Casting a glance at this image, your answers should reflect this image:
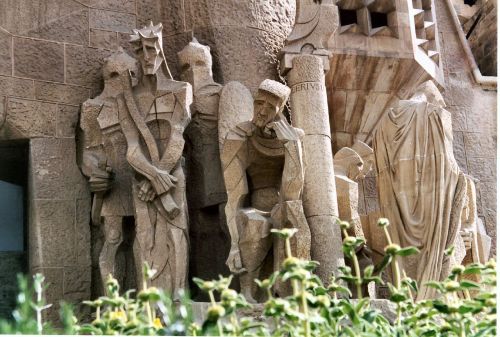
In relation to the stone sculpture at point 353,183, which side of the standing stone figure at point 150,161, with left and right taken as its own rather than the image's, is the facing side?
left

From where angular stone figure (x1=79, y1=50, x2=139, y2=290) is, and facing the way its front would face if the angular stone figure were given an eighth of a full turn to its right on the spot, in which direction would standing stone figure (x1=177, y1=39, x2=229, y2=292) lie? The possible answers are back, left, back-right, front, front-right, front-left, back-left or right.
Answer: left

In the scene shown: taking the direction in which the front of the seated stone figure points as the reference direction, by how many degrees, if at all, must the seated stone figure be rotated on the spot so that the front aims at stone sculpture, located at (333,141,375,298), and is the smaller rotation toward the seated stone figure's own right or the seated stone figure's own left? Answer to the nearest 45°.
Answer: approximately 135° to the seated stone figure's own left

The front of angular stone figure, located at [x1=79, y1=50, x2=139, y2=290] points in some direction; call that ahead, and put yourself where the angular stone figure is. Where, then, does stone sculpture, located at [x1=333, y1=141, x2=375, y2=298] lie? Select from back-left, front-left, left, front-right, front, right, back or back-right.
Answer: front-left

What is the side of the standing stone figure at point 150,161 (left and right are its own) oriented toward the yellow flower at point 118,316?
front

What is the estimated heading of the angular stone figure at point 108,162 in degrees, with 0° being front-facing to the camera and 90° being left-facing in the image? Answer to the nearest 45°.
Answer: approximately 315°

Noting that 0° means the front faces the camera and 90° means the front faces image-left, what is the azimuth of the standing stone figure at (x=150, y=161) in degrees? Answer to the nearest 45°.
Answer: approximately 0°

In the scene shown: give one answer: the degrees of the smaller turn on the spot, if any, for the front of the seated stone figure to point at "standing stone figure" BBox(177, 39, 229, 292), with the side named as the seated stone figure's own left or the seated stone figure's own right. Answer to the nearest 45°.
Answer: approximately 135° to the seated stone figure's own right

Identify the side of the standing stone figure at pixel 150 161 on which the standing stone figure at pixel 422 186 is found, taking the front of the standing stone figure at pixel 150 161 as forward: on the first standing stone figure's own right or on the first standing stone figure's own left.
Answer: on the first standing stone figure's own left

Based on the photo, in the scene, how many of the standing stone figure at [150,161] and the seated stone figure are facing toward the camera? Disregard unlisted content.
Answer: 2

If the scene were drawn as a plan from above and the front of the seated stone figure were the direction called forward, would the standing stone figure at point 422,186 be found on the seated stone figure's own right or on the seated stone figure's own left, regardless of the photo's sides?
on the seated stone figure's own left

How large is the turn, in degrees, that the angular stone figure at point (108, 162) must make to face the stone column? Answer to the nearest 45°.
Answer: approximately 45° to its left
